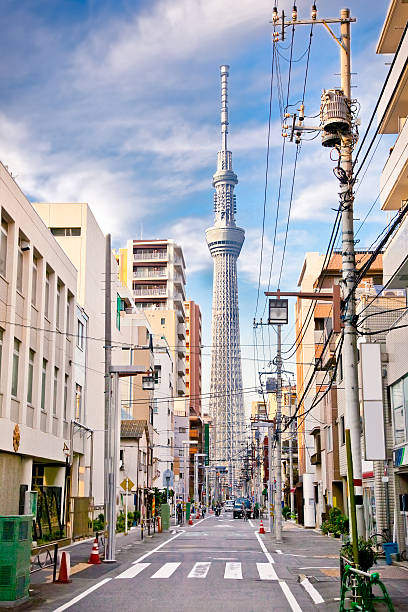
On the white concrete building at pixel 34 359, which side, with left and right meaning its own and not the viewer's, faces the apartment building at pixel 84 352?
left

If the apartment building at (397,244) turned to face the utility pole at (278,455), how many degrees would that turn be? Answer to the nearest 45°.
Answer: approximately 90° to its right

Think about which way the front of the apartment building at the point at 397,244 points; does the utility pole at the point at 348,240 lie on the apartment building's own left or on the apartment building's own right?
on the apartment building's own left

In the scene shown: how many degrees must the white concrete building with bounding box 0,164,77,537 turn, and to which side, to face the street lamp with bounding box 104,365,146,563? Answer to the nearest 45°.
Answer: approximately 45° to its right

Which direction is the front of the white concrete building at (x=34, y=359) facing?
to the viewer's right

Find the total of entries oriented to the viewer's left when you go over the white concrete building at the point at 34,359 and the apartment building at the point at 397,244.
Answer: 1

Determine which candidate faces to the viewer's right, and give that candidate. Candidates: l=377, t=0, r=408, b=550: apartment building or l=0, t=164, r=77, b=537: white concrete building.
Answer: the white concrete building

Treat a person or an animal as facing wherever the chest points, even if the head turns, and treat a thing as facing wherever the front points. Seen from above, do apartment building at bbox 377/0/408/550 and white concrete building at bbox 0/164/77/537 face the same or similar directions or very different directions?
very different directions

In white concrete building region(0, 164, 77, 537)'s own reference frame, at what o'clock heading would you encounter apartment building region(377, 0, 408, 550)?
The apartment building is roughly at 1 o'clock from the white concrete building.

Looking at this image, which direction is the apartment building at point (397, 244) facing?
to the viewer's left

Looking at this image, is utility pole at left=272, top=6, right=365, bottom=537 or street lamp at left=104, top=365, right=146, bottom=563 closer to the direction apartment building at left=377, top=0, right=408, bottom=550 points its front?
the street lamp
